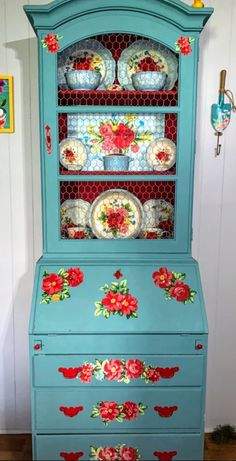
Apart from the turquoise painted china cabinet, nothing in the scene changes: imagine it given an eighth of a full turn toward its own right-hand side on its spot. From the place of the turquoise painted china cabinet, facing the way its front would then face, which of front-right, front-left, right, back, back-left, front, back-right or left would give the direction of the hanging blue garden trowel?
back

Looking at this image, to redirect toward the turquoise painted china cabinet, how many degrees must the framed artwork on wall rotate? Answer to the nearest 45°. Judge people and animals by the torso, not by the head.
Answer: approximately 45° to its left

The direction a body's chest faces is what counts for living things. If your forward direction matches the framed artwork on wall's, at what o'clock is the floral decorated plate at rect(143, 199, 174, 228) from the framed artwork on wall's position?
The floral decorated plate is roughly at 10 o'clock from the framed artwork on wall.

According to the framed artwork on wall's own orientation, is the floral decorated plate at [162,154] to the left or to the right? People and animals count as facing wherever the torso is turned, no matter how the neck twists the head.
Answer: on its left

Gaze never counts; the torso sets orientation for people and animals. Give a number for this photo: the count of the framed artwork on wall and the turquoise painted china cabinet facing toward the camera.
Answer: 2

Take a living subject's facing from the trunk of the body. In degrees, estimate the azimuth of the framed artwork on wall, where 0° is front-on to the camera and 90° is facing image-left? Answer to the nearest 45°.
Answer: approximately 0°
